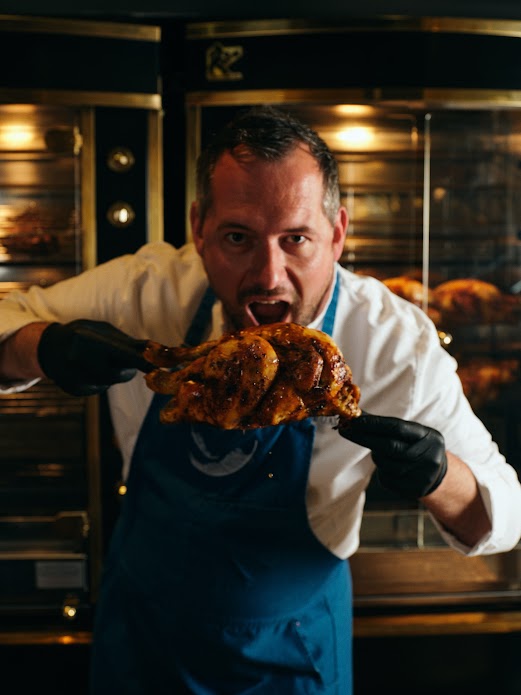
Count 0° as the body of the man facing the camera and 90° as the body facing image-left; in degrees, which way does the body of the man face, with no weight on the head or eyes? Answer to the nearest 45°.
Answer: approximately 0°
